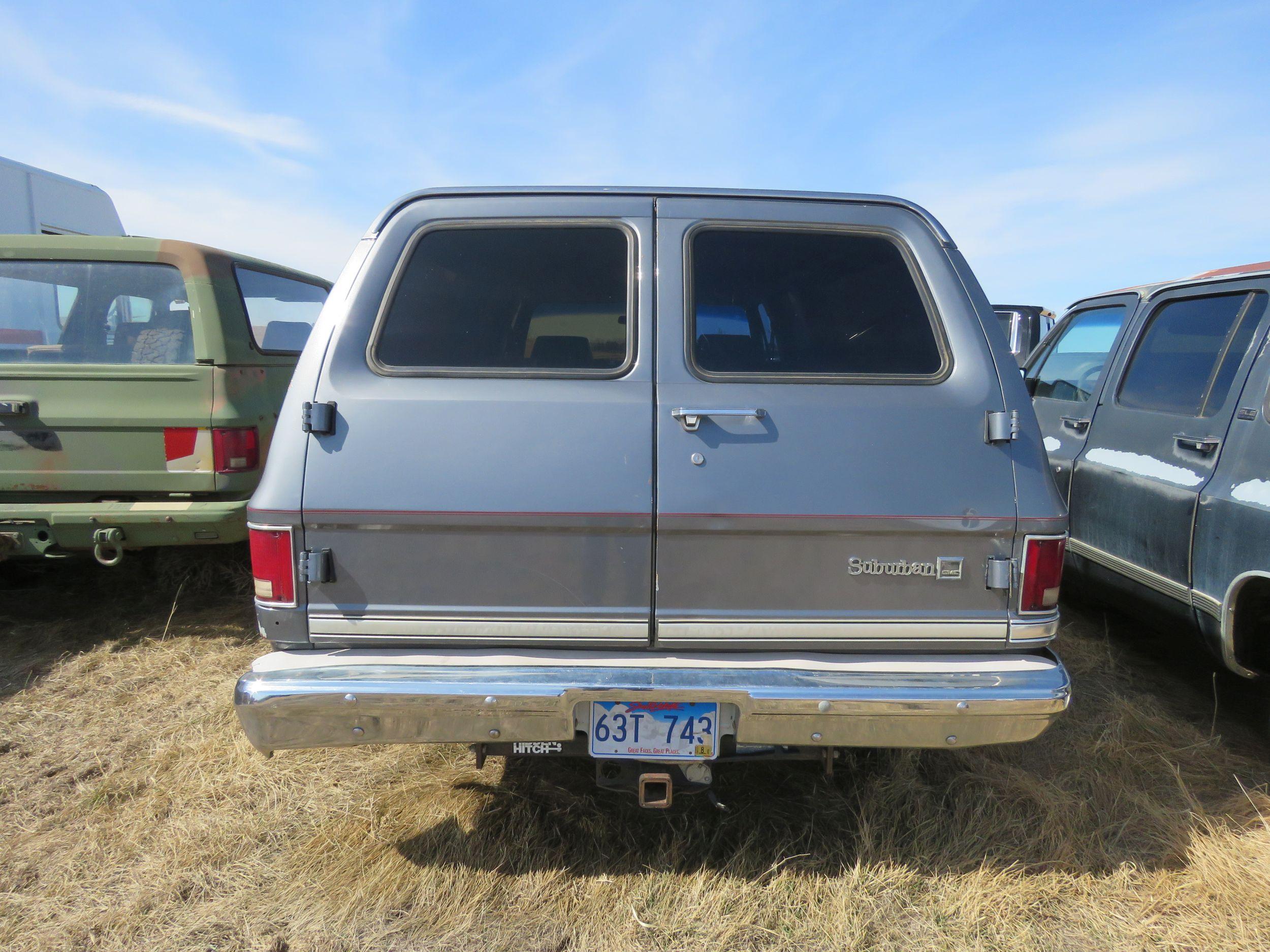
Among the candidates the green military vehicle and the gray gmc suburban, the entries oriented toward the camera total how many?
0

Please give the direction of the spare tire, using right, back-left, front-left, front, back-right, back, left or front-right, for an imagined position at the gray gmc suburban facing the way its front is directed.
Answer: front-left

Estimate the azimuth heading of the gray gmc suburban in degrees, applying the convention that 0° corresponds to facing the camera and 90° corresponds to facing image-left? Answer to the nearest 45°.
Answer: approximately 180°

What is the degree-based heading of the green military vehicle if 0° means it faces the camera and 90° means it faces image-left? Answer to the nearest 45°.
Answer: approximately 225°

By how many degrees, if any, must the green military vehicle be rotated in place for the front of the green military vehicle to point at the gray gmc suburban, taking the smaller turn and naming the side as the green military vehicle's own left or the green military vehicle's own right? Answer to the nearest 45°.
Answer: approximately 90° to the green military vehicle's own right

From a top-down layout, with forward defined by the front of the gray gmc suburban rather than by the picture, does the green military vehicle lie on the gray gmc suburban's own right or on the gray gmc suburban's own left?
on the gray gmc suburban's own left

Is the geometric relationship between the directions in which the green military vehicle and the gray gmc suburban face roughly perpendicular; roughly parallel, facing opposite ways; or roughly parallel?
roughly parallel
